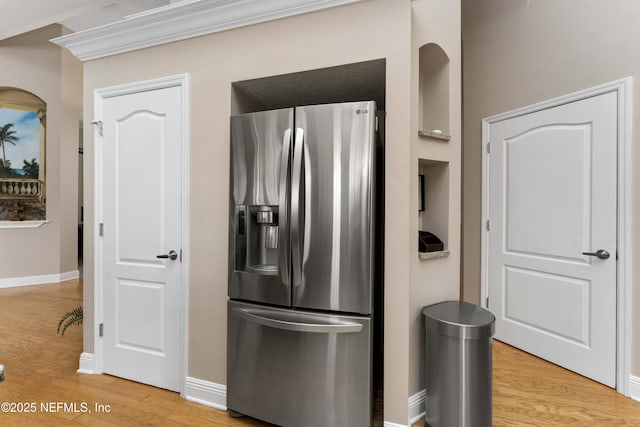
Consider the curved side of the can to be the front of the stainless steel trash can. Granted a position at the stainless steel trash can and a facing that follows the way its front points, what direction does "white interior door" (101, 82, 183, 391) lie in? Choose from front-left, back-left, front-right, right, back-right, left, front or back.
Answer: back-right

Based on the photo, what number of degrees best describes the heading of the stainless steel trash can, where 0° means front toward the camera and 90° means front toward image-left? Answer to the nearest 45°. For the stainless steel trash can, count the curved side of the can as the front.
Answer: approximately 315°

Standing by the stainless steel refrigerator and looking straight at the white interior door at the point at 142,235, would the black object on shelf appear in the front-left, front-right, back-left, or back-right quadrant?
back-right

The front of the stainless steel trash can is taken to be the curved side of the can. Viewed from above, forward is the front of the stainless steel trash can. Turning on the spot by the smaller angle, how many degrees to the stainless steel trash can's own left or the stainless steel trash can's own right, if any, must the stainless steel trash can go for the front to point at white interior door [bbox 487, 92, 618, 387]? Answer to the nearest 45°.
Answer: approximately 90° to the stainless steel trash can's own left
